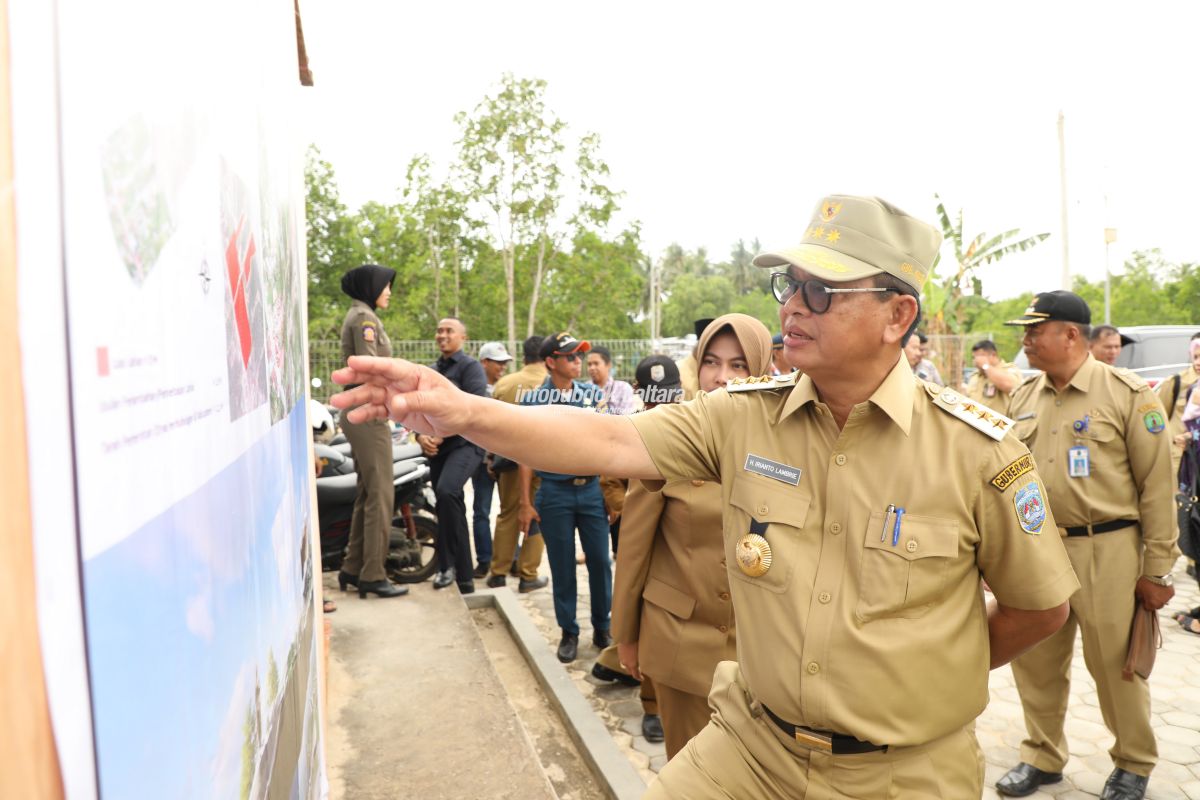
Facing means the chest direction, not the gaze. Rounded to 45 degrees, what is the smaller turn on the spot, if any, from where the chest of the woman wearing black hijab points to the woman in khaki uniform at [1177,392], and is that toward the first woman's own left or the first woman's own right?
0° — they already face them

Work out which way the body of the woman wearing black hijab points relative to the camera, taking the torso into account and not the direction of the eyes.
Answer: to the viewer's right

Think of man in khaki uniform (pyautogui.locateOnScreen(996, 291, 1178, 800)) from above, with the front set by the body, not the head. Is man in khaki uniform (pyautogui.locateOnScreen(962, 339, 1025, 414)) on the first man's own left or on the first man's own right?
on the first man's own right

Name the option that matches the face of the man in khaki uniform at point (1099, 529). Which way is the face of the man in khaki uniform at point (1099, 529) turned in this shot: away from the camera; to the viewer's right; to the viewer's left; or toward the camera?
to the viewer's left

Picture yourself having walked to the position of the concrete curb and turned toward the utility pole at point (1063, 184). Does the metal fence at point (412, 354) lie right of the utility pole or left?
left

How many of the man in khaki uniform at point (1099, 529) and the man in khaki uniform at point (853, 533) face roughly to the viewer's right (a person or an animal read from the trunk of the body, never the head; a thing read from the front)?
0

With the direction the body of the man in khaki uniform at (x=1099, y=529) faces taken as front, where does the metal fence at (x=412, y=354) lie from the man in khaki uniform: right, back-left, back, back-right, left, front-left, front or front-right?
right

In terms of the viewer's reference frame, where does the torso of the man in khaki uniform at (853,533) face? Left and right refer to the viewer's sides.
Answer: facing the viewer and to the left of the viewer

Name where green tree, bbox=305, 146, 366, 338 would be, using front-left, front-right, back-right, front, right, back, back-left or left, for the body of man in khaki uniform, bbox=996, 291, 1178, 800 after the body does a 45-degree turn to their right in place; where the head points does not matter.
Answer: front-right

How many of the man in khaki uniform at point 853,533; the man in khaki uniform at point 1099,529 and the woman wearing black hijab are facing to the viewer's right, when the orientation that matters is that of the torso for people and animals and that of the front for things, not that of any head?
1
